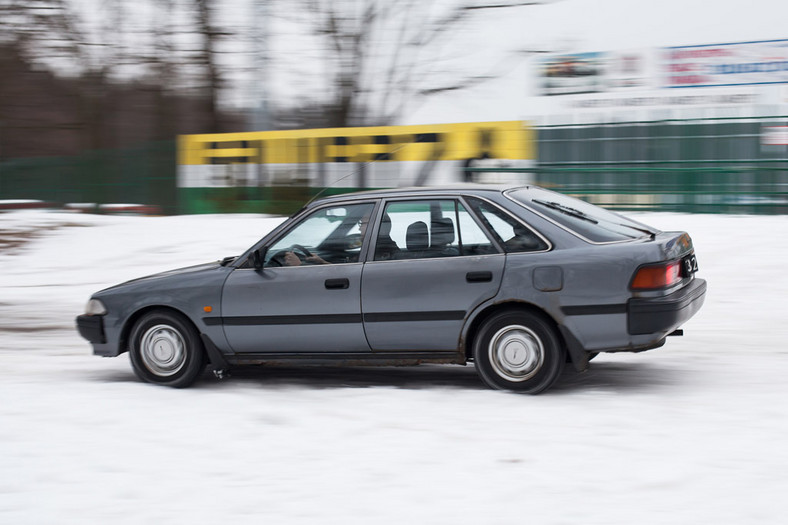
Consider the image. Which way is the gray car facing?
to the viewer's left

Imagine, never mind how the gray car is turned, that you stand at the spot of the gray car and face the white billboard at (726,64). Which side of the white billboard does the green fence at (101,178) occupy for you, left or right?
left

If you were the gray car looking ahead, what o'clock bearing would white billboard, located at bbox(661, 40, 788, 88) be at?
The white billboard is roughly at 4 o'clock from the gray car.

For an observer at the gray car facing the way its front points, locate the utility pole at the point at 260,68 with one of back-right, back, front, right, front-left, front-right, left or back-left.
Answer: right

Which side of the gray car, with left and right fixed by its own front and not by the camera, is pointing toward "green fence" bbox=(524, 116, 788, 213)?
right

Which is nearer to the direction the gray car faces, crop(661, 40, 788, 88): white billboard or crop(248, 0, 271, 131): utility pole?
the utility pole

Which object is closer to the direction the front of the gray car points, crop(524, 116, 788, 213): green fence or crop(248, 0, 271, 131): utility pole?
the utility pole
